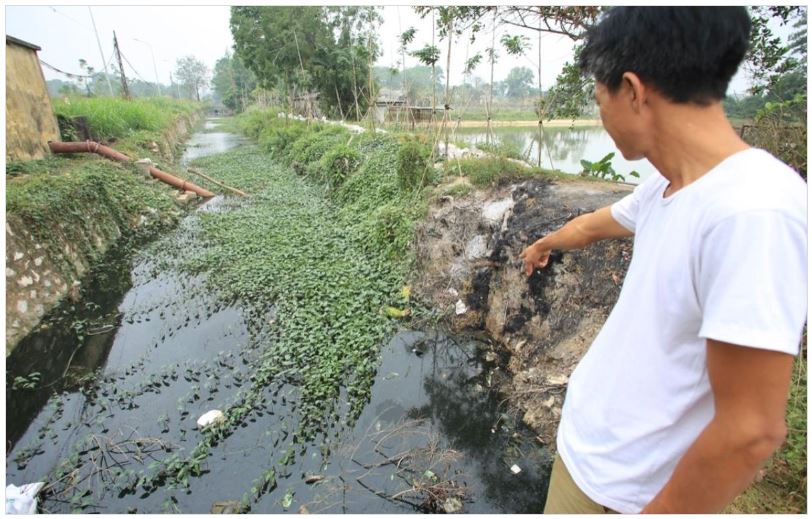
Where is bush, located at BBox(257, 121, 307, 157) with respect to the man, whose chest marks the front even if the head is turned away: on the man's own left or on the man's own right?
on the man's own right

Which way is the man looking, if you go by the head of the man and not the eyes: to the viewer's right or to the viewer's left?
to the viewer's left

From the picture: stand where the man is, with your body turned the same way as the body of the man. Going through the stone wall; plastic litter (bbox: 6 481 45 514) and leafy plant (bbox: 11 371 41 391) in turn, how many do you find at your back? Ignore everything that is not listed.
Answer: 0

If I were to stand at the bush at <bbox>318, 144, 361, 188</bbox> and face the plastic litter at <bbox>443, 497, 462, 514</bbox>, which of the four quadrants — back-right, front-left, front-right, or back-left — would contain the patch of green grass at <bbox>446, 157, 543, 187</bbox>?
front-left

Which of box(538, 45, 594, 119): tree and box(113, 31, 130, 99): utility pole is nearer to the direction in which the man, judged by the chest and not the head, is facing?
the utility pole
